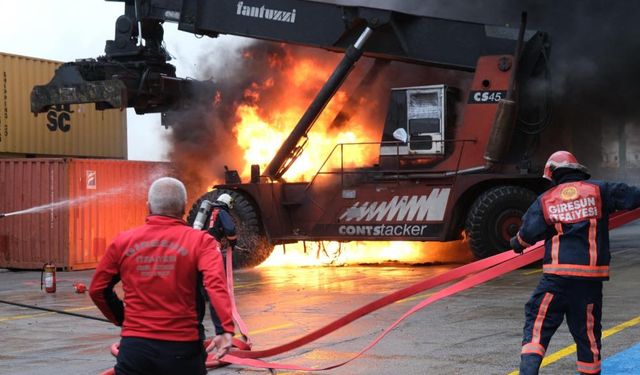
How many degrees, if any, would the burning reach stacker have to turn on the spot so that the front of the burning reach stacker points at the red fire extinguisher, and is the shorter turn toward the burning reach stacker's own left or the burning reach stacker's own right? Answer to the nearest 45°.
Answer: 0° — it already faces it

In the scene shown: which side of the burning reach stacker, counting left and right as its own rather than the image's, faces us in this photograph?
left

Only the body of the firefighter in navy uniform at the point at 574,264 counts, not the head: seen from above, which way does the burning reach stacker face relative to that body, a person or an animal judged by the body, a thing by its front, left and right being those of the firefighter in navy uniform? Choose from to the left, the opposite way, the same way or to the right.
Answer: to the left

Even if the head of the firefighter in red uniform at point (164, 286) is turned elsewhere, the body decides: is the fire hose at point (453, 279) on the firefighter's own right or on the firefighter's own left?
on the firefighter's own right

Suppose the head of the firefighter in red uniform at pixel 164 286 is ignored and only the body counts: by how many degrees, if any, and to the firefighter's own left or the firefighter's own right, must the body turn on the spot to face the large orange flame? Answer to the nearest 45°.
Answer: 0° — they already face it

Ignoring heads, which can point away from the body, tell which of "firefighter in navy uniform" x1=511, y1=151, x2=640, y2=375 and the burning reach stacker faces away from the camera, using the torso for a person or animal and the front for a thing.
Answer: the firefighter in navy uniform

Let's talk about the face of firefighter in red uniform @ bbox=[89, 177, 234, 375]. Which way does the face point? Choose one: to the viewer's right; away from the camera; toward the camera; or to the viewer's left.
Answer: away from the camera

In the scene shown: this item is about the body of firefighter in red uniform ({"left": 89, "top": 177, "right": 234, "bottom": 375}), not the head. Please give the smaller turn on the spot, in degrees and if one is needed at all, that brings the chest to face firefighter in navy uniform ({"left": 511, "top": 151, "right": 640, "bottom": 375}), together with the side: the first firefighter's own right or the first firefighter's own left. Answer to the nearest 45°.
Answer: approximately 90° to the first firefighter's own right

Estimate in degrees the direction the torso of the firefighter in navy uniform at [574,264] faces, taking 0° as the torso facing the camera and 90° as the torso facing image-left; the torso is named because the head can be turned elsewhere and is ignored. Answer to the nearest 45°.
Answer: approximately 180°

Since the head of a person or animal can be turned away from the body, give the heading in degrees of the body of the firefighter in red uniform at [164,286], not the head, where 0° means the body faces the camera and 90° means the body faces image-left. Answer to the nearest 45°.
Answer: approximately 180°

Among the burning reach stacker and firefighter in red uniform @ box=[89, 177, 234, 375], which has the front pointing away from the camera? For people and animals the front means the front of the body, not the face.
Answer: the firefighter in red uniform
